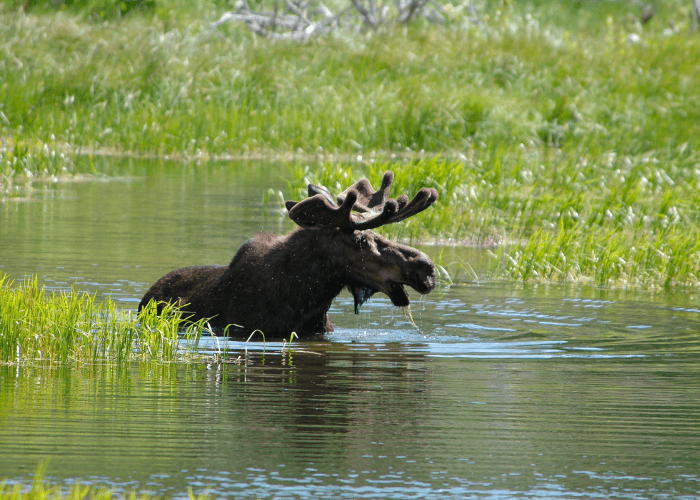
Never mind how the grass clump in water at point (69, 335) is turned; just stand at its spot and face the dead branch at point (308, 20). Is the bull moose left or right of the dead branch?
right

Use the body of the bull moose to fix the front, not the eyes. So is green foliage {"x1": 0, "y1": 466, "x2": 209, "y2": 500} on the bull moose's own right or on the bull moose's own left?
on the bull moose's own right

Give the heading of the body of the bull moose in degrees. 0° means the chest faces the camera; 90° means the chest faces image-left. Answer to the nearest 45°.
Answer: approximately 270°

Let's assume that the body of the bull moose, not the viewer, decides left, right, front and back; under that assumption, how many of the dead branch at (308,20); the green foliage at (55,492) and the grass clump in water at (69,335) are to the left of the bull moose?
1

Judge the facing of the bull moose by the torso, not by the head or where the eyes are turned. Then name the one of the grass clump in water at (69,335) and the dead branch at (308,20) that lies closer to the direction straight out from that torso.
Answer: the dead branch

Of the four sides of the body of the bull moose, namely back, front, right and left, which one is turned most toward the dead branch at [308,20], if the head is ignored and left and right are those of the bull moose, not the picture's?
left

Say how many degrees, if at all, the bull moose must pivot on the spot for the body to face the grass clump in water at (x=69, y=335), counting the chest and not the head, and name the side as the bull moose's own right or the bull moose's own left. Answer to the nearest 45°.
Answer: approximately 135° to the bull moose's own right
